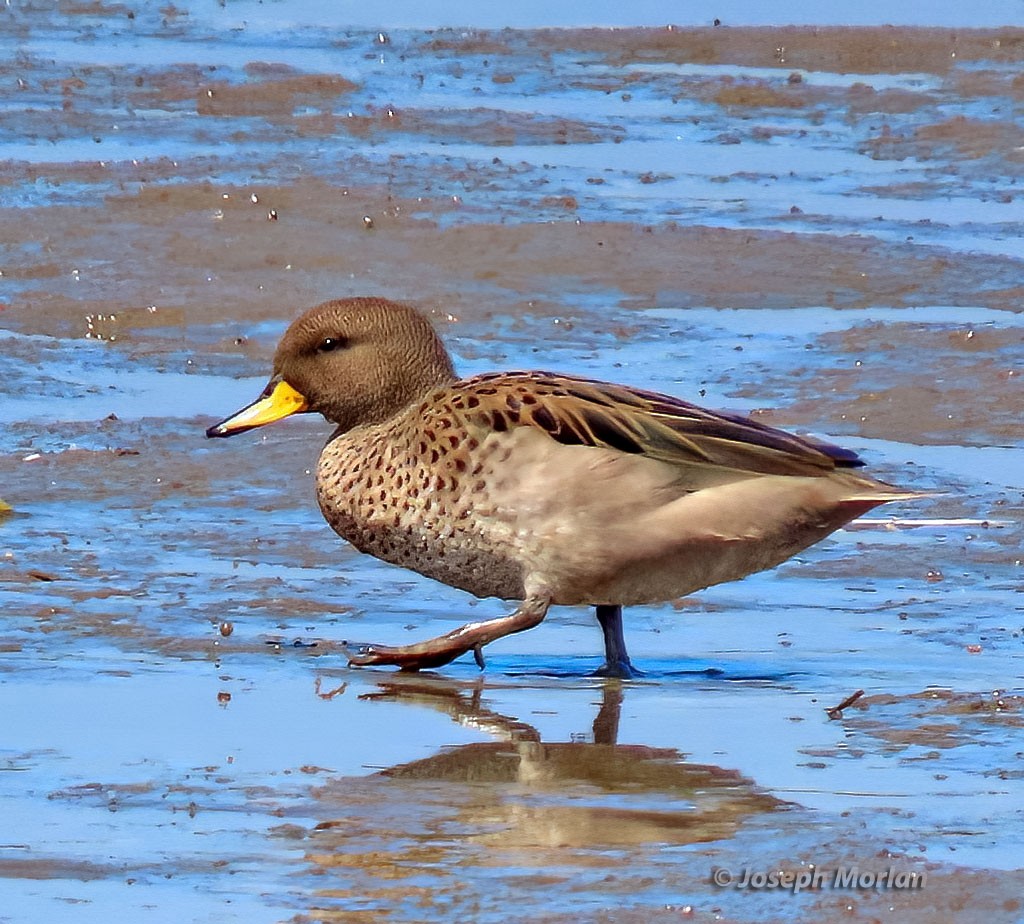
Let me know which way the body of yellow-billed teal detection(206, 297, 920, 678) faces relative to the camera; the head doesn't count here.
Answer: to the viewer's left
